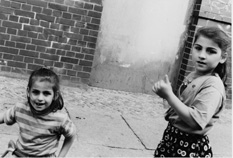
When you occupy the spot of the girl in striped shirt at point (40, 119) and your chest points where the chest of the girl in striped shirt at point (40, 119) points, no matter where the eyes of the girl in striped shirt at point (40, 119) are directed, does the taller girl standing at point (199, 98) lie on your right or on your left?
on your left

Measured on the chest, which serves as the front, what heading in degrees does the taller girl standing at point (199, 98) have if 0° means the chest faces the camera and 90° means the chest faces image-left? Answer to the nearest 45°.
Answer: approximately 45°

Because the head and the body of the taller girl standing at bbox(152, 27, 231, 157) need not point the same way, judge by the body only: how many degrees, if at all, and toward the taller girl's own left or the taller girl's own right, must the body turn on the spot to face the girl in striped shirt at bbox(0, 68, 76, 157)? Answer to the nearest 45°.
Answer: approximately 45° to the taller girl's own right
